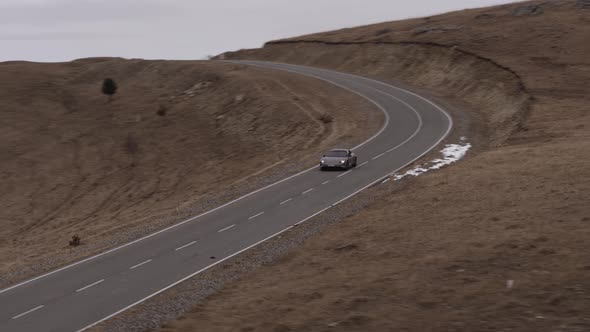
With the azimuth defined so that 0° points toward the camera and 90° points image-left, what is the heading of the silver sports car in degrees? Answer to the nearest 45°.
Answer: approximately 45°
